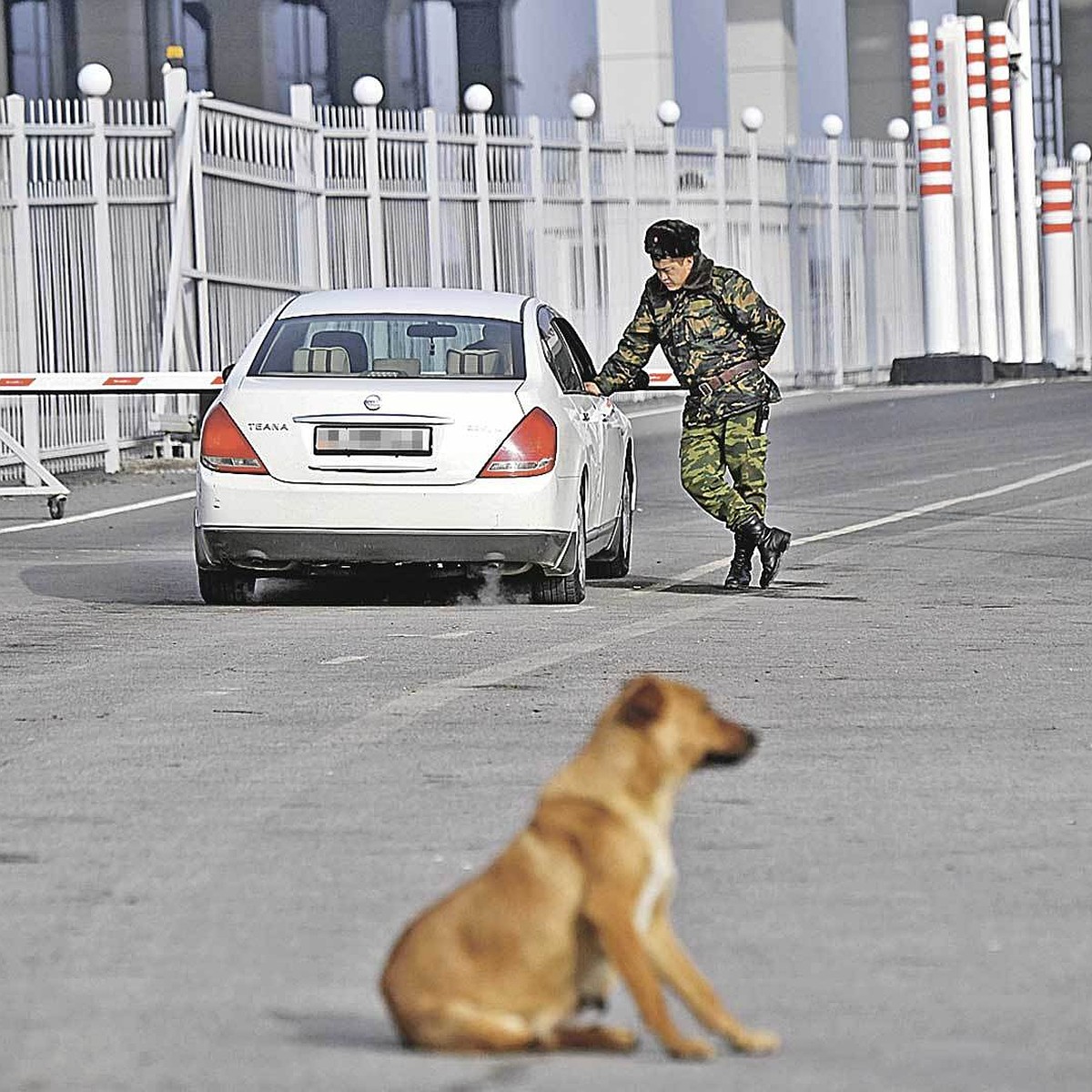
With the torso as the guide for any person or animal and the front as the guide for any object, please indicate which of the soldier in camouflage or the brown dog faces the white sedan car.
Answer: the soldier in camouflage

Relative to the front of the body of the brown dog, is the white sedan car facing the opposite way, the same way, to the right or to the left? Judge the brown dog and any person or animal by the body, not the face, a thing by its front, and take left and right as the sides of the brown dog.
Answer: to the left

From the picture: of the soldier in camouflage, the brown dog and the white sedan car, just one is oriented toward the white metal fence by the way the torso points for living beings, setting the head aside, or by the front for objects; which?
the white sedan car

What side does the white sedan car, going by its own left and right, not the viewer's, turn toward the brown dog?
back

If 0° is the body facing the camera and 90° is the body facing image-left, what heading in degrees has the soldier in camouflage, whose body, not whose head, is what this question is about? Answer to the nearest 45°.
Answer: approximately 45°

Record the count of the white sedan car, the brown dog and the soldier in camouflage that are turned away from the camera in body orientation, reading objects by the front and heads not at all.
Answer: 1

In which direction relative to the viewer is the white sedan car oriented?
away from the camera

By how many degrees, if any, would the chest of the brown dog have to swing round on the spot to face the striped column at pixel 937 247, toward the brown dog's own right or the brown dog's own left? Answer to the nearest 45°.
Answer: approximately 90° to the brown dog's own left

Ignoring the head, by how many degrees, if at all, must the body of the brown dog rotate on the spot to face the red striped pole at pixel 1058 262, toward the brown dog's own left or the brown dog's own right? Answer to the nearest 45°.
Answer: approximately 90° to the brown dog's own left

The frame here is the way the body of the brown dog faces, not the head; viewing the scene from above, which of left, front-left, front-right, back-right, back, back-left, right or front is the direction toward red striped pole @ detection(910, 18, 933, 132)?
left

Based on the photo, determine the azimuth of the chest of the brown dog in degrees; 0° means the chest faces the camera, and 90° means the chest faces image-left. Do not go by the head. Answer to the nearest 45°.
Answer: approximately 270°

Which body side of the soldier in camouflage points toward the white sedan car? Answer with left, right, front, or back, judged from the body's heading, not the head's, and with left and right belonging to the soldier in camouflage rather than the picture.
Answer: front

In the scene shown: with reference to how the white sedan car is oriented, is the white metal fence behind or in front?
in front
